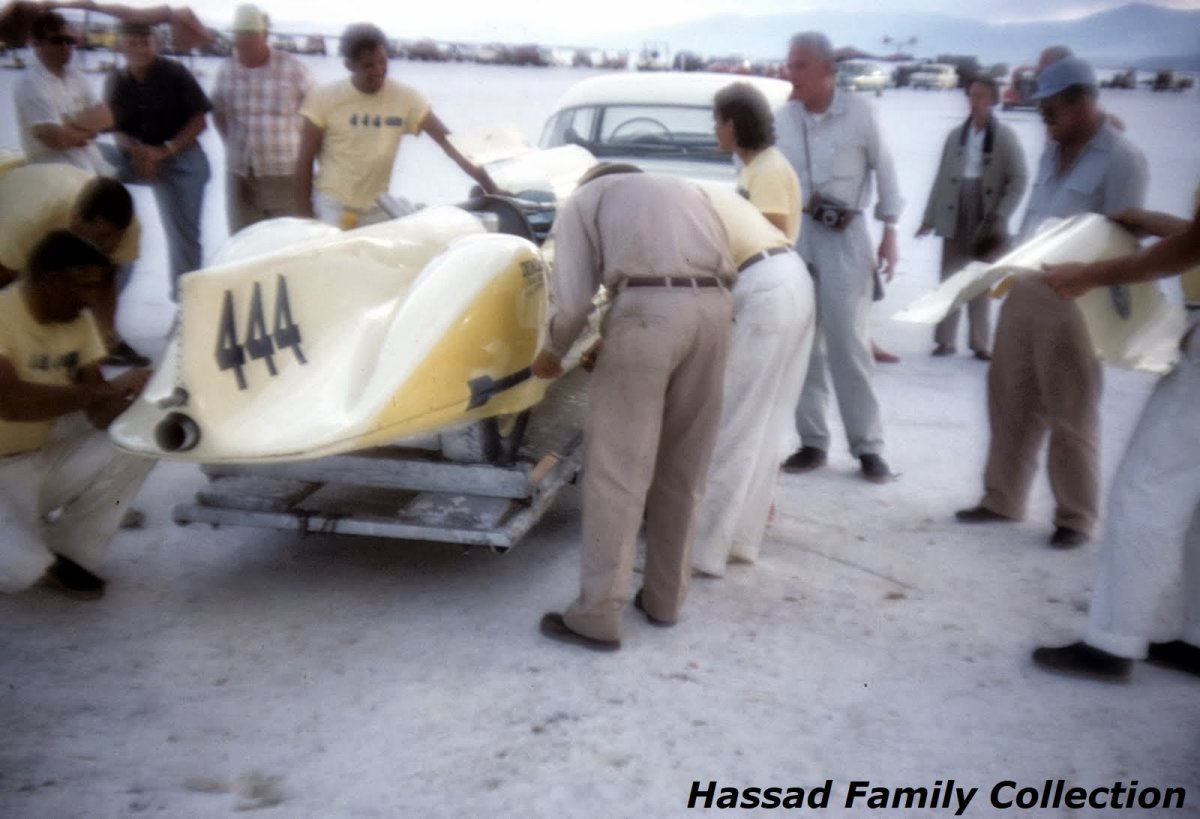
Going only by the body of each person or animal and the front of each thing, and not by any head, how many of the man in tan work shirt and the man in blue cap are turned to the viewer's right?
0

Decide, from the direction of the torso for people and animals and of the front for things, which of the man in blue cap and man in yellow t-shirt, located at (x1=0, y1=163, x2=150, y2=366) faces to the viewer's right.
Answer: the man in yellow t-shirt

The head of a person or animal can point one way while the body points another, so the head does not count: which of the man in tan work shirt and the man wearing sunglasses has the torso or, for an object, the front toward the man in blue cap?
the man wearing sunglasses

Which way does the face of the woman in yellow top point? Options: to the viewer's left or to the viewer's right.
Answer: to the viewer's left

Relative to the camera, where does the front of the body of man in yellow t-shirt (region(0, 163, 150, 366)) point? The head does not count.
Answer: to the viewer's right

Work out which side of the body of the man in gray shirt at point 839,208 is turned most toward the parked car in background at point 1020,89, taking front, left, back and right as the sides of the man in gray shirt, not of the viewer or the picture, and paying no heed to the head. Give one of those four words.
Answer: back

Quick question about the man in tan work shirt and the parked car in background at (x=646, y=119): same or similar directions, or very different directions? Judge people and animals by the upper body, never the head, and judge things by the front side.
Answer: very different directions

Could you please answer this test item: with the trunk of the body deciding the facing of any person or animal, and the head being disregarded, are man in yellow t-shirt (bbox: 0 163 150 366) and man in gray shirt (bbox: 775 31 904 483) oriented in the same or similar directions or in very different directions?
very different directions

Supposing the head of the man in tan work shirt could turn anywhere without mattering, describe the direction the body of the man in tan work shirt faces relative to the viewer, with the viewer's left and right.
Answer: facing away from the viewer and to the left of the viewer

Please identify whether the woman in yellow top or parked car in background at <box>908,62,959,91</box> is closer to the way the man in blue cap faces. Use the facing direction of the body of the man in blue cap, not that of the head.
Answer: the woman in yellow top

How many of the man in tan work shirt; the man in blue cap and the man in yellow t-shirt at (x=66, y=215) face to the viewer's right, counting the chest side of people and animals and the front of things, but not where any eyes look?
1
